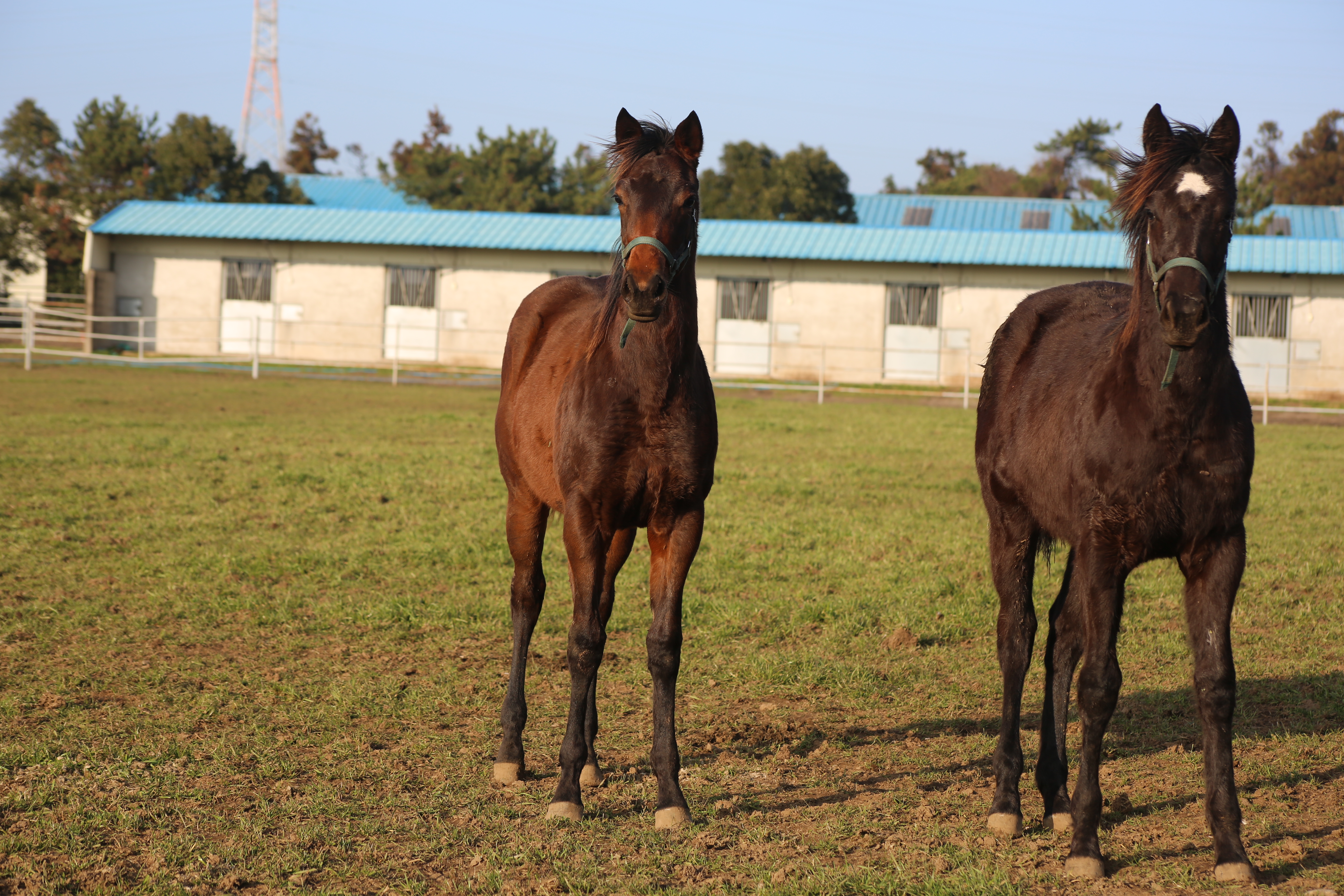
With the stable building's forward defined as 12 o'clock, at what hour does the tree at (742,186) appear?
The tree is roughly at 6 o'clock from the stable building.

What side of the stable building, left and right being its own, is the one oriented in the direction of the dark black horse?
front

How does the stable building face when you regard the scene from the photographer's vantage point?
facing the viewer

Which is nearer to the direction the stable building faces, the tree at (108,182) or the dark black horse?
the dark black horse

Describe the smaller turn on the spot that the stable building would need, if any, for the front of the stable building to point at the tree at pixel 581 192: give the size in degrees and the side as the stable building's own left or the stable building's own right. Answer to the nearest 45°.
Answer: approximately 180°

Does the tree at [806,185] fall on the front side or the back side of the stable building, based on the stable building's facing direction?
on the back side

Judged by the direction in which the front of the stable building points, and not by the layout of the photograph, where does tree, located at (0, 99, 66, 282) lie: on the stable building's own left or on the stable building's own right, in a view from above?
on the stable building's own right

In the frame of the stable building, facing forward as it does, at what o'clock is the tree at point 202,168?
The tree is roughly at 4 o'clock from the stable building.

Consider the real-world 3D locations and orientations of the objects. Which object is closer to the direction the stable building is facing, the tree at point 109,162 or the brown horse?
the brown horse
